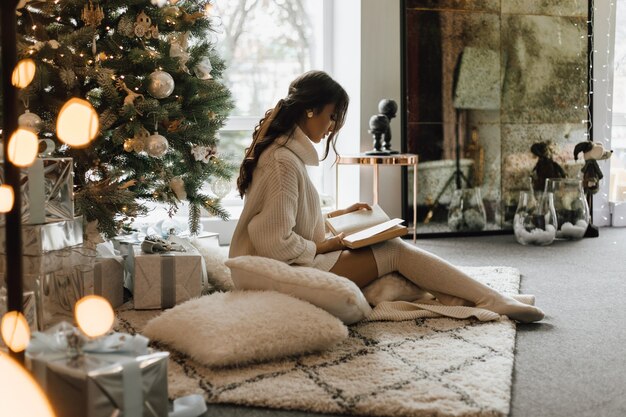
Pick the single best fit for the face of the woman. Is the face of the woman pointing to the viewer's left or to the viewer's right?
to the viewer's right

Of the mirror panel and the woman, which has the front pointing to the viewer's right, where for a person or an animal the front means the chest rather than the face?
the woman

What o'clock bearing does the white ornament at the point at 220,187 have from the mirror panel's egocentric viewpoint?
The white ornament is roughly at 2 o'clock from the mirror panel.

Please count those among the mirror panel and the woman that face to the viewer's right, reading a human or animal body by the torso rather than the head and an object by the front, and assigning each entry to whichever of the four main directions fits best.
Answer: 1

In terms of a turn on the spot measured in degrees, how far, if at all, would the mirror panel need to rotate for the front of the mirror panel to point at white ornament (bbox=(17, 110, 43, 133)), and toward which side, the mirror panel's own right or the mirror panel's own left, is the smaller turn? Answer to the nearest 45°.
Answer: approximately 45° to the mirror panel's own right

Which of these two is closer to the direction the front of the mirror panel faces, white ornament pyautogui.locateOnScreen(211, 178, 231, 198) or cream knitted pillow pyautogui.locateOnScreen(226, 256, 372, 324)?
the cream knitted pillow

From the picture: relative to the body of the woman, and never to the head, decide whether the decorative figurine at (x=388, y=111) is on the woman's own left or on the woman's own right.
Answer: on the woman's own left

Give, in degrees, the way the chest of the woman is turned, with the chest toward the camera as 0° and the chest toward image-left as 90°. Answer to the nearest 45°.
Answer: approximately 270°

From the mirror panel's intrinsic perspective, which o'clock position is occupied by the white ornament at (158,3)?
The white ornament is roughly at 1 o'clock from the mirror panel.

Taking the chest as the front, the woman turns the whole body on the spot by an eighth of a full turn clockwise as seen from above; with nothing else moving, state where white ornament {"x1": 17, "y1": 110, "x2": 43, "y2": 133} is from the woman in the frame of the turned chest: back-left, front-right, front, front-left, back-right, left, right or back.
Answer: back-right

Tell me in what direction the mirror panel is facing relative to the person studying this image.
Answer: facing the viewer

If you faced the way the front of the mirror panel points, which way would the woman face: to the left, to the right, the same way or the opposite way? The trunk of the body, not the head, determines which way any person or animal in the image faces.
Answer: to the left

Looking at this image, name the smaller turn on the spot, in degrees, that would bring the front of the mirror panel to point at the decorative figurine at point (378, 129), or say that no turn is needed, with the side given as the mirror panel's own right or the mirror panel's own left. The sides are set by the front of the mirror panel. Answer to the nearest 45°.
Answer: approximately 45° to the mirror panel's own right
